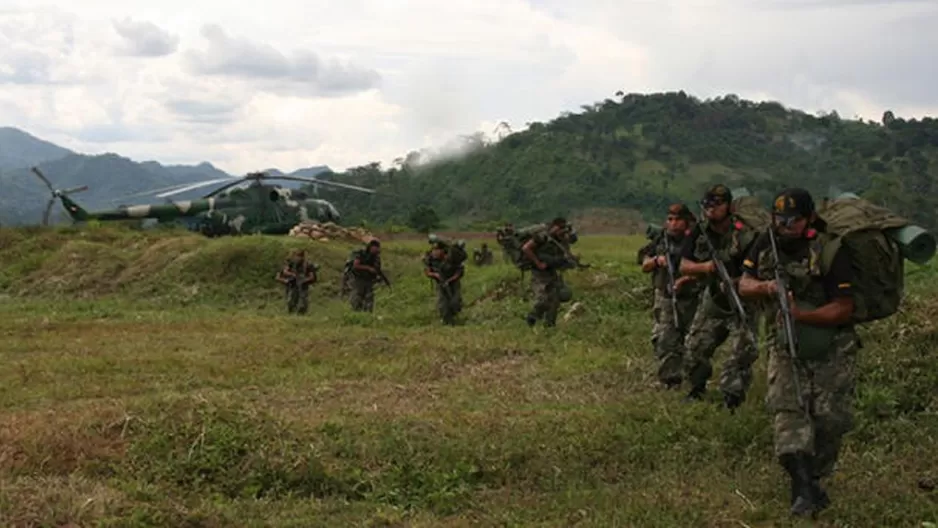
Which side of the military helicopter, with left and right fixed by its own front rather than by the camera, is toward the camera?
right

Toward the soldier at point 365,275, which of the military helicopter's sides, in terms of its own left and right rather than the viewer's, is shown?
right

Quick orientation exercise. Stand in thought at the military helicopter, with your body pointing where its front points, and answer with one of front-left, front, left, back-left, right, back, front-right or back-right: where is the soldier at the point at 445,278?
right

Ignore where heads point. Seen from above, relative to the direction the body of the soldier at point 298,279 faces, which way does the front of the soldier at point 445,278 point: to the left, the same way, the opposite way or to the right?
the same way

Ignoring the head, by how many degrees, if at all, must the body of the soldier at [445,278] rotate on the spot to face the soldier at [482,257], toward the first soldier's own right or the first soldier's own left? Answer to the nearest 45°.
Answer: approximately 180°

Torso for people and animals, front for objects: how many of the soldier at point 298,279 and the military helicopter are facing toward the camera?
1

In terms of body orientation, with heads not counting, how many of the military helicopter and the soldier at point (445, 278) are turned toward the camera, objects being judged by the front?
1

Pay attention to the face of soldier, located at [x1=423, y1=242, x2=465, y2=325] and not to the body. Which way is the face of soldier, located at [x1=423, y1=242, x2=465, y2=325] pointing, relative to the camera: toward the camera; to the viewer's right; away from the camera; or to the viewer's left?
toward the camera

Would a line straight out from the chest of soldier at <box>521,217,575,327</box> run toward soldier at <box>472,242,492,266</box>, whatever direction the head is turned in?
no

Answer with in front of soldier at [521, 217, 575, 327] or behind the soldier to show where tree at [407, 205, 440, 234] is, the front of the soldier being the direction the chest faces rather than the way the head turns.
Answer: behind

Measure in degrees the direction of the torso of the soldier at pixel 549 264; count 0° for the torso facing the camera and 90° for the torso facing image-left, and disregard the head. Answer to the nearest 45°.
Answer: approximately 315°

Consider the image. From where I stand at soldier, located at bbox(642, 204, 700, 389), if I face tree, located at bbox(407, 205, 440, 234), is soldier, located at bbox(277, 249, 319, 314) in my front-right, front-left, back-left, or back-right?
front-left

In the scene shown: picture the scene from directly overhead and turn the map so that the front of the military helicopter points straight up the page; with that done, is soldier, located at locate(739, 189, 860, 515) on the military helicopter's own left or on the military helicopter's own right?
on the military helicopter's own right

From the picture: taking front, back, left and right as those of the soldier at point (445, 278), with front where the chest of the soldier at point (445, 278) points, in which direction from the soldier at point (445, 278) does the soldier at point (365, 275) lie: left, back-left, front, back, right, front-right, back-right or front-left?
back-right

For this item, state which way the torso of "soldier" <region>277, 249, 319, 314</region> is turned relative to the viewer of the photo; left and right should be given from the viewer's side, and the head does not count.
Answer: facing the viewer

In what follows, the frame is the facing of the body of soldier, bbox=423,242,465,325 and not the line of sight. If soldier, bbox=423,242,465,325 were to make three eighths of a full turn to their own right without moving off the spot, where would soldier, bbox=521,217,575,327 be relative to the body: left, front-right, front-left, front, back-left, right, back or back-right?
back

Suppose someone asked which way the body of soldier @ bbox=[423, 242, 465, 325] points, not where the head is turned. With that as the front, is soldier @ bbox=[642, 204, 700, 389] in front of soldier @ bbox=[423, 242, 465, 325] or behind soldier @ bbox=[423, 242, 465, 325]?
in front
